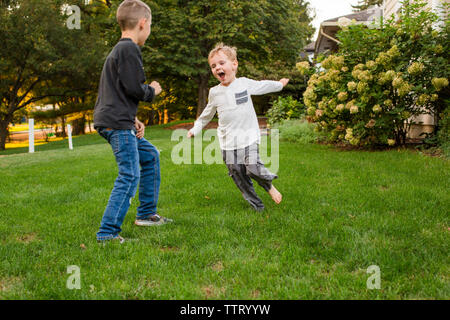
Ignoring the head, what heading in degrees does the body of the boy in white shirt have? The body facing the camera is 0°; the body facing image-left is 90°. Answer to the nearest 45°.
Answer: approximately 0°

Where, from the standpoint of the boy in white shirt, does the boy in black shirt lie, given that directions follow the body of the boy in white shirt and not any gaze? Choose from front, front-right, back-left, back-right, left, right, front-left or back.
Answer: front-right

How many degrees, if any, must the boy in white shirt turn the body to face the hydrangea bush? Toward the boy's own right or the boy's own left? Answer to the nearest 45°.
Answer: approximately 135° to the boy's own left

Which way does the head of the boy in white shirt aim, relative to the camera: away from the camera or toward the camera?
toward the camera

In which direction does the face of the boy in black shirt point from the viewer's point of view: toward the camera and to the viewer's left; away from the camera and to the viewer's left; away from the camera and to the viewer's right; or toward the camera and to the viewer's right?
away from the camera and to the viewer's right

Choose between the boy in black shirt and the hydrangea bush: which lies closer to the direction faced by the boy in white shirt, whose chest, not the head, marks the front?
the boy in black shirt
